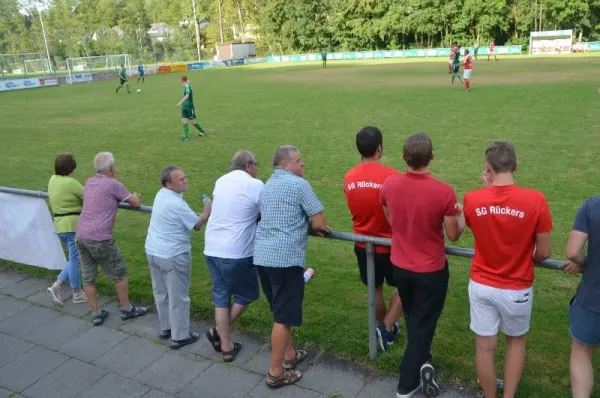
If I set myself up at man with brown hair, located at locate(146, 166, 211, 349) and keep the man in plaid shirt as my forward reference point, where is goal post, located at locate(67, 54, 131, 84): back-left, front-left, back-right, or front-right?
back-left

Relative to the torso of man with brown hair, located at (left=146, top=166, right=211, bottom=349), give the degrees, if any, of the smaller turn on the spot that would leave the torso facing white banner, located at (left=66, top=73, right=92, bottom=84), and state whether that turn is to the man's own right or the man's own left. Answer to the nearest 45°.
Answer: approximately 45° to the man's own left

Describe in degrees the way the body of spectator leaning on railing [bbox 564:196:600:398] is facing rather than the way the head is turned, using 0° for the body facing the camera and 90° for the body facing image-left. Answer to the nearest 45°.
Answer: approximately 135°

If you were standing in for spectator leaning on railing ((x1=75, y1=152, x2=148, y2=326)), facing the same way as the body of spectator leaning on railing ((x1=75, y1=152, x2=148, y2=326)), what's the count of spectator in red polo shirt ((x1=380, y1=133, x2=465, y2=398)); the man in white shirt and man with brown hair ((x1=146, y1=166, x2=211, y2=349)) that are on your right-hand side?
3

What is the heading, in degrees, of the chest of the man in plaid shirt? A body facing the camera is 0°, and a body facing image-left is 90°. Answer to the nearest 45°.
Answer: approximately 225°

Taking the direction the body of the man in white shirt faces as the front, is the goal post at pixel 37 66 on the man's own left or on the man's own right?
on the man's own left

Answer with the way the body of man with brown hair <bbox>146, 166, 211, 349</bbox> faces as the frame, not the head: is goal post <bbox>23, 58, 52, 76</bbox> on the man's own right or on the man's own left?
on the man's own left

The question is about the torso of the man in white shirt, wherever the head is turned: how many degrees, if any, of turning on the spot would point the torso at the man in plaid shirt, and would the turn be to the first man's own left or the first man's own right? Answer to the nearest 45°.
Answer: approximately 90° to the first man's own right

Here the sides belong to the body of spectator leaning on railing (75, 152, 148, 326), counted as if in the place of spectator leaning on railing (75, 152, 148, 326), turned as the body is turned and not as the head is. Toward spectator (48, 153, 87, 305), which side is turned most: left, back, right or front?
left

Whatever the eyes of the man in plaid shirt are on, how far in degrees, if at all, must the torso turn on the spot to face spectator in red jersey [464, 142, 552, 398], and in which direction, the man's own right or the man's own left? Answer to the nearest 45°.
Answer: approximately 90° to the man's own right

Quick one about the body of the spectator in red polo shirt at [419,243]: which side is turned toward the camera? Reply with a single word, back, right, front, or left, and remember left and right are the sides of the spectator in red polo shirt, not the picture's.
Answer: back

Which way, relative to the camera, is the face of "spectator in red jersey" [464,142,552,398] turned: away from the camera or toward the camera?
away from the camera
